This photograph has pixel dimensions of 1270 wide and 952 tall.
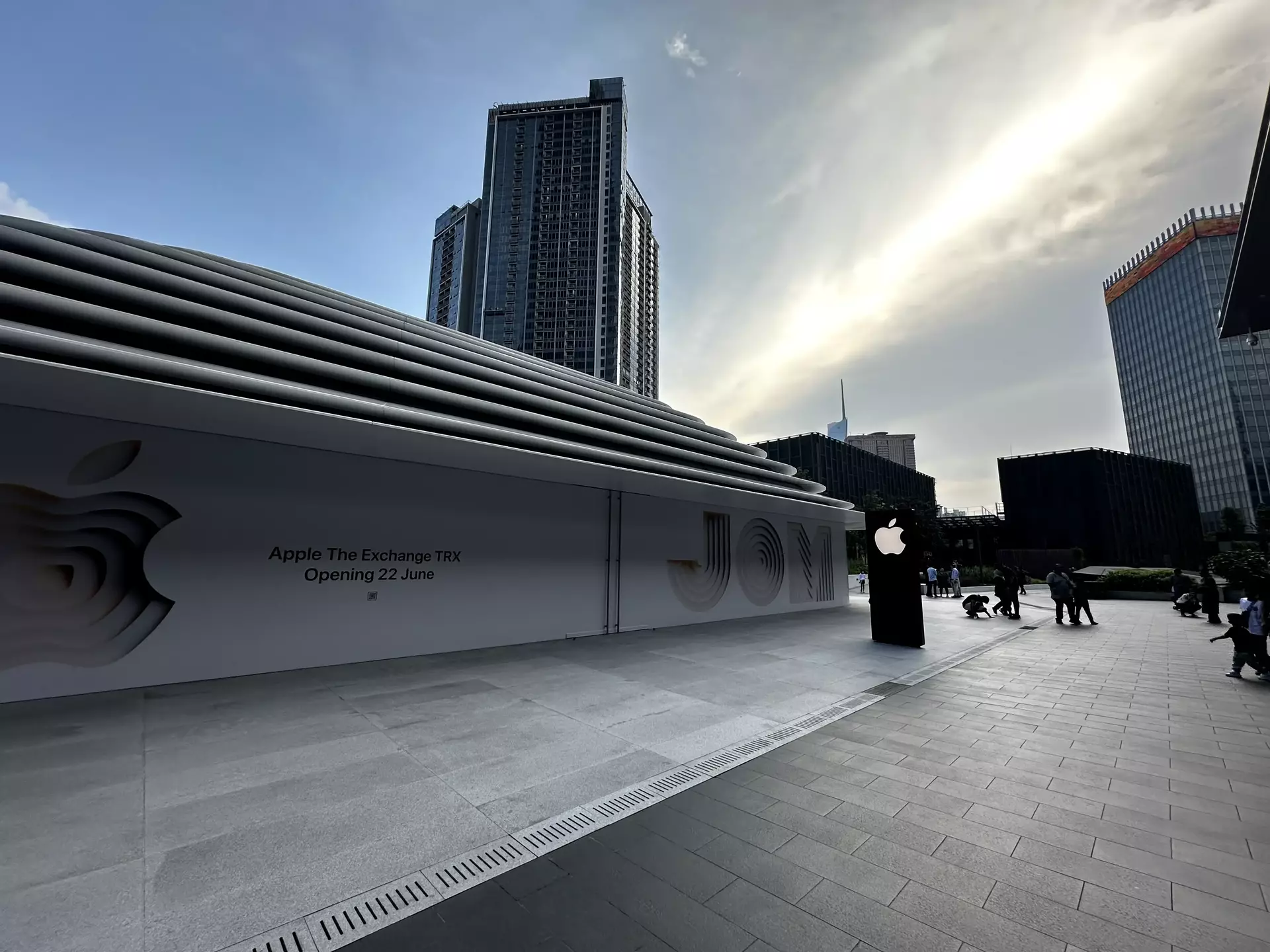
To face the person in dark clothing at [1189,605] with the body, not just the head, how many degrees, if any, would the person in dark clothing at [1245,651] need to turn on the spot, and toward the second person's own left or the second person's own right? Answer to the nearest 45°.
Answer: approximately 90° to the second person's own right

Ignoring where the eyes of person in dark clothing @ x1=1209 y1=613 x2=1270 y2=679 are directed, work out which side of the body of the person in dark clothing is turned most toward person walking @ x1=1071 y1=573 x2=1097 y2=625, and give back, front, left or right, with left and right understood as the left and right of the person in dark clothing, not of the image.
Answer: right

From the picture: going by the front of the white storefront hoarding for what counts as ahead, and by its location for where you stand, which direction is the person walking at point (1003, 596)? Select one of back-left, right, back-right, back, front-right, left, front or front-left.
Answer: front-left

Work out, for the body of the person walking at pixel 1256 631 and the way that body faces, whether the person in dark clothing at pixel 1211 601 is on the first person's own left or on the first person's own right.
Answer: on the first person's own right

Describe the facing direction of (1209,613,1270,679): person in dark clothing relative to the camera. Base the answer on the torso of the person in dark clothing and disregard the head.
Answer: to the viewer's left

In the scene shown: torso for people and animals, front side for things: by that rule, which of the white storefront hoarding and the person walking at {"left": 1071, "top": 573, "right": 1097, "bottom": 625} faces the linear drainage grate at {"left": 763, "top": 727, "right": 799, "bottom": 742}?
the white storefront hoarding

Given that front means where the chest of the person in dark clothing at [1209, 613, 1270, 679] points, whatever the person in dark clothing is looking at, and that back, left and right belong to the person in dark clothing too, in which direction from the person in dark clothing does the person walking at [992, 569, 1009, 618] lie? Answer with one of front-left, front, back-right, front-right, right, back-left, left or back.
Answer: front-right

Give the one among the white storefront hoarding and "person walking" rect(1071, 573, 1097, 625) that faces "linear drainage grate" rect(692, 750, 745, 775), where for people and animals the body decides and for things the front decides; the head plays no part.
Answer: the white storefront hoarding

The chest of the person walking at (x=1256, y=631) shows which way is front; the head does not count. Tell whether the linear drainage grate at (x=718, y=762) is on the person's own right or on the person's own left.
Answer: on the person's own left

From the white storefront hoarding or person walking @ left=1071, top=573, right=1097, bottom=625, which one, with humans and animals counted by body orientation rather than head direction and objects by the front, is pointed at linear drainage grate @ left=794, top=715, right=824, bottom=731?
the white storefront hoarding

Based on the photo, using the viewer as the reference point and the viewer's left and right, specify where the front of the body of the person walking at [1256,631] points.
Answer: facing to the left of the viewer

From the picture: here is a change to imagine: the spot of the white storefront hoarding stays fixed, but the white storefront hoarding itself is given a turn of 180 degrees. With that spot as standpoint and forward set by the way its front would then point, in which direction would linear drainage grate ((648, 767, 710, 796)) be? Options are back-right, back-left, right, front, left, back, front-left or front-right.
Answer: back

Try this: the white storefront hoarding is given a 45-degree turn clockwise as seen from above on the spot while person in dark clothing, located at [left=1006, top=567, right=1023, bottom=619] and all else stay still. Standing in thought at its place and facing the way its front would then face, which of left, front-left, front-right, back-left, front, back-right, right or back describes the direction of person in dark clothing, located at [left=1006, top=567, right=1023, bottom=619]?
left

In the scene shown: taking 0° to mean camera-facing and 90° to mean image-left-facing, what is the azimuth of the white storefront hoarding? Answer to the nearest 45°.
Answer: approximately 315°
